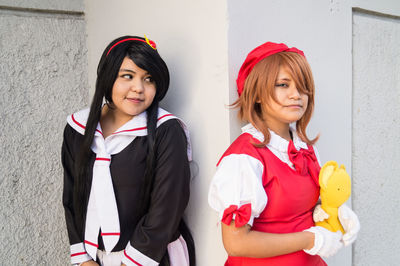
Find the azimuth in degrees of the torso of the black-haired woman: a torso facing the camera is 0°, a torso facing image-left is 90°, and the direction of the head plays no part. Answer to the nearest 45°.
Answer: approximately 45°
